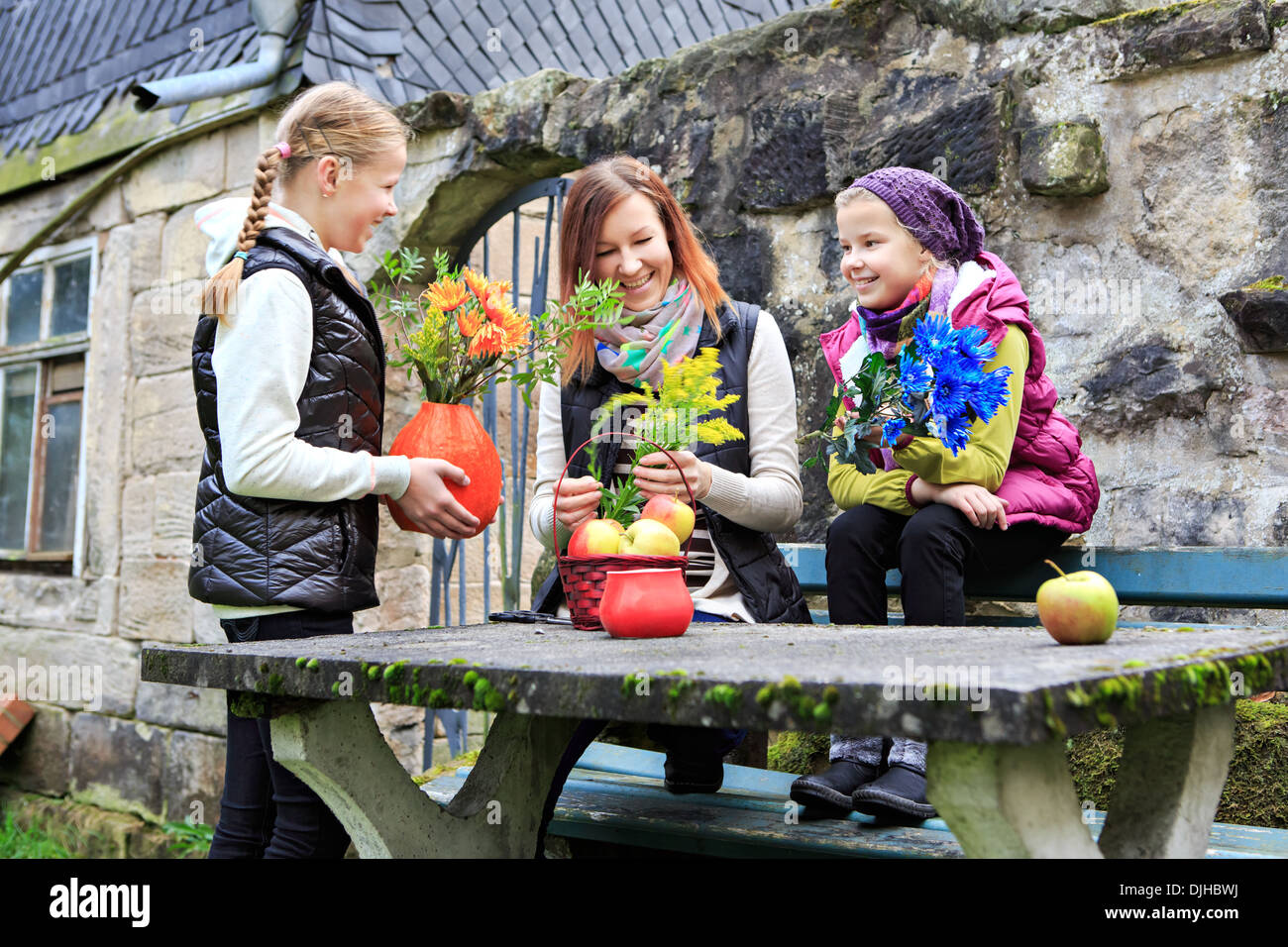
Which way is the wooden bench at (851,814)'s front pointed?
toward the camera

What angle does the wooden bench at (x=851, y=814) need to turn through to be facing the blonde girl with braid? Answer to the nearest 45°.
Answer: approximately 45° to its right

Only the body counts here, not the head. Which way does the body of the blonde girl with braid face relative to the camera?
to the viewer's right

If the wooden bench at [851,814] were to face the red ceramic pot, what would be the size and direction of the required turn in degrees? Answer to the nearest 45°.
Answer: approximately 45° to its right

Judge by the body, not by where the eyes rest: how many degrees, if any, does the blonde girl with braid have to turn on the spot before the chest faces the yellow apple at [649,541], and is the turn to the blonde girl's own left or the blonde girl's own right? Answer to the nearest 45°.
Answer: approximately 45° to the blonde girl's own right

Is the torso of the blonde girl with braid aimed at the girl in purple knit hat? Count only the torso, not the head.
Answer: yes

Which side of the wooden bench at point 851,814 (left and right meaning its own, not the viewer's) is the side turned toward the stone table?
front

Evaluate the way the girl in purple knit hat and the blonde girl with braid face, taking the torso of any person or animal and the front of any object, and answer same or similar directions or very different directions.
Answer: very different directions

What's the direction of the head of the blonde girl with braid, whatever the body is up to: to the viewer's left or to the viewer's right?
to the viewer's right

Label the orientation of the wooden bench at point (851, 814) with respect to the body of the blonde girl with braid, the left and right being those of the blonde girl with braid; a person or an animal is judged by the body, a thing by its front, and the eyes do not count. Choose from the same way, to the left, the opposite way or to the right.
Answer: to the right

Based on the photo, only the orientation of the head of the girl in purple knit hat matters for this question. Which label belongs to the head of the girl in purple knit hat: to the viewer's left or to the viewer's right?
to the viewer's left

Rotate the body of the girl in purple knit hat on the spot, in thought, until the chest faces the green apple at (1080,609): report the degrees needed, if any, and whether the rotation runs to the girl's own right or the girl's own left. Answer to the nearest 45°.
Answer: approximately 45° to the girl's own left

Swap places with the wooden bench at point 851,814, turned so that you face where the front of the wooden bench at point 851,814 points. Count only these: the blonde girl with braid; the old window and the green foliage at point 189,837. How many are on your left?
0

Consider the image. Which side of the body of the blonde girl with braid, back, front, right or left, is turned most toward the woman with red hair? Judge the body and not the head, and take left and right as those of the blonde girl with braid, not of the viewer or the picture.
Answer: front

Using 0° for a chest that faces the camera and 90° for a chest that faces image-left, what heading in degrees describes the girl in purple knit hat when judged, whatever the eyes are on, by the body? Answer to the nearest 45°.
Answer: approximately 45°

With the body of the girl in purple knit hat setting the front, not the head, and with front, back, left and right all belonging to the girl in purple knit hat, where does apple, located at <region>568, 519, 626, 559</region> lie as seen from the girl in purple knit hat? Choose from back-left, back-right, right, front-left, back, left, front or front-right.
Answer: front

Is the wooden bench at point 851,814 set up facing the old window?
no

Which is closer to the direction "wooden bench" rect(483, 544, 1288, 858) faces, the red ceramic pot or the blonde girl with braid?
the red ceramic pot
